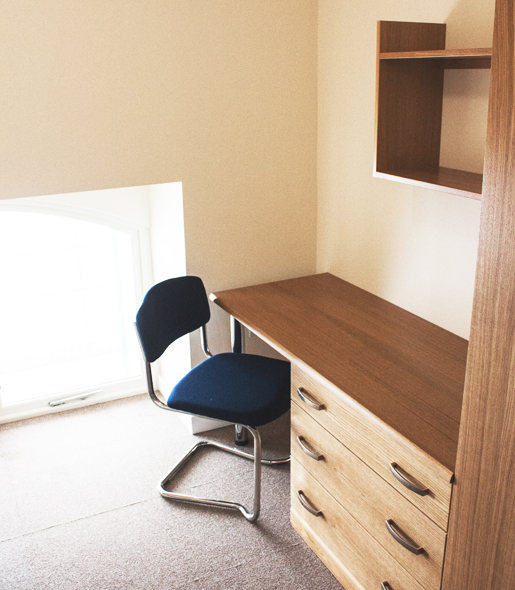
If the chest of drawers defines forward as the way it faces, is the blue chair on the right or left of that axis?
on its right

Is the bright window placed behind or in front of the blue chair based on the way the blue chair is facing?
behind

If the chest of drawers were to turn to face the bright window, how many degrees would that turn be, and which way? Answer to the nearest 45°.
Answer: approximately 90° to its right

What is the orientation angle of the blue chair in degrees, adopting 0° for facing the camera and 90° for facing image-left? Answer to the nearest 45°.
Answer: approximately 315°

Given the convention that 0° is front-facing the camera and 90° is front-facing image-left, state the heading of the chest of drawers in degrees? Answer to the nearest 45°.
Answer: approximately 45°

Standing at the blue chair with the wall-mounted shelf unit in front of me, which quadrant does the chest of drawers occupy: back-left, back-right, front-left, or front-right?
front-right

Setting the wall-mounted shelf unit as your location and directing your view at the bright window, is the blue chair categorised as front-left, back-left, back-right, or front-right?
front-left

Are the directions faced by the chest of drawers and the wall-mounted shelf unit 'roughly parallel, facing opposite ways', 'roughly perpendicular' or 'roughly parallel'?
roughly parallel

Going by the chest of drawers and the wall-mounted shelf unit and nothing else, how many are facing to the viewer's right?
0

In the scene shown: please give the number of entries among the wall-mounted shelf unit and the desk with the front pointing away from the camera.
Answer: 0

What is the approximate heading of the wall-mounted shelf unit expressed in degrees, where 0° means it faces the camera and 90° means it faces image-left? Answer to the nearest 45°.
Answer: approximately 45°
